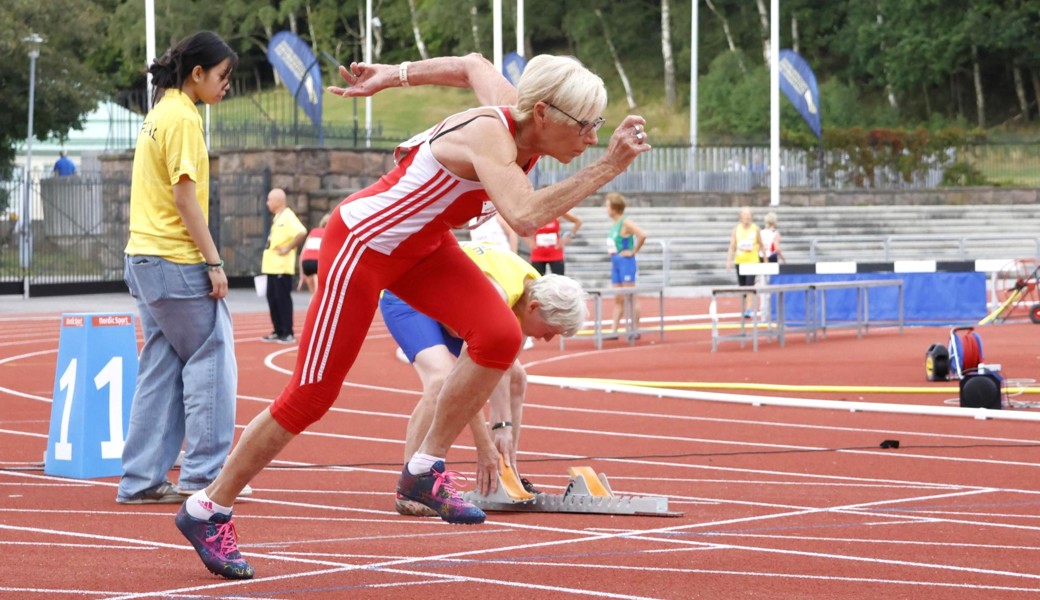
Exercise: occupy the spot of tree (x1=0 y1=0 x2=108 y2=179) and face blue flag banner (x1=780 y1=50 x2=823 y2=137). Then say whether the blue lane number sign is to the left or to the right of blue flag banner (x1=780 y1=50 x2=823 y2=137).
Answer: right

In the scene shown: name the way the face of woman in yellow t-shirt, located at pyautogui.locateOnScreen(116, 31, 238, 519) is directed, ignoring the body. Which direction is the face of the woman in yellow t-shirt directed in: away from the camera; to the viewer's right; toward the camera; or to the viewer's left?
to the viewer's right

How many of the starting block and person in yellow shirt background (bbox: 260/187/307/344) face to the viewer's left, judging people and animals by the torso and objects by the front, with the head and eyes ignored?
1
